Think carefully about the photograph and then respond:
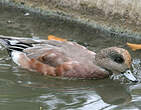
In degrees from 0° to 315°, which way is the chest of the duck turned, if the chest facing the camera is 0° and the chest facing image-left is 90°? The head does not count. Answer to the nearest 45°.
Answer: approximately 270°
